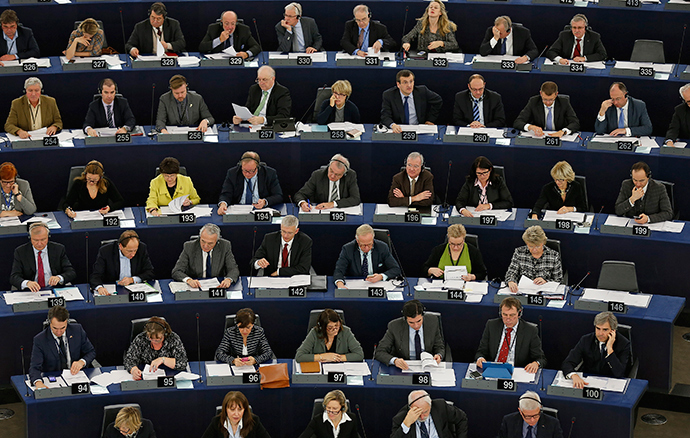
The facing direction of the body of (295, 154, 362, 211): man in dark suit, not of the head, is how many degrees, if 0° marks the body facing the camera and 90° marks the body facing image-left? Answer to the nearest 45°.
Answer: approximately 45°

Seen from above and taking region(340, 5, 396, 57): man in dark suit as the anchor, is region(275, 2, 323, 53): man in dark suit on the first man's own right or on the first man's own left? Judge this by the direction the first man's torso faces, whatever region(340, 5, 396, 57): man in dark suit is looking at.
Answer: on the first man's own right

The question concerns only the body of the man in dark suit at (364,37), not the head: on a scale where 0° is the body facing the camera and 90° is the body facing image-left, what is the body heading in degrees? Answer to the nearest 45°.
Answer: approximately 0°

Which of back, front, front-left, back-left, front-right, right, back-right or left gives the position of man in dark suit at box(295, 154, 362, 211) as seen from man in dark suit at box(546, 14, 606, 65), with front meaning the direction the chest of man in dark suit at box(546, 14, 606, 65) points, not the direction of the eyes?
front-right

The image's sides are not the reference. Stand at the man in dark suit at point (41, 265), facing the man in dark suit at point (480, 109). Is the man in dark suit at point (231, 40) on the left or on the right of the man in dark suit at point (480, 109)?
left

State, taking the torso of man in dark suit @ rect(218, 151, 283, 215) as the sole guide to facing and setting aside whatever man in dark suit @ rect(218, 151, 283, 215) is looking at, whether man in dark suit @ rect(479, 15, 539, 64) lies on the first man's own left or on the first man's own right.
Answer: on the first man's own left
